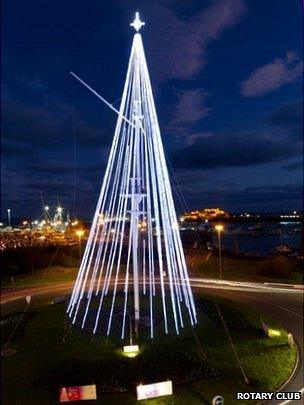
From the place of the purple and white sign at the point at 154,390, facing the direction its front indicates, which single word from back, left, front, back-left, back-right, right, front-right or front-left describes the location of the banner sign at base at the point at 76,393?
right

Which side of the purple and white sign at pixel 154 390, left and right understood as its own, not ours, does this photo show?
front
